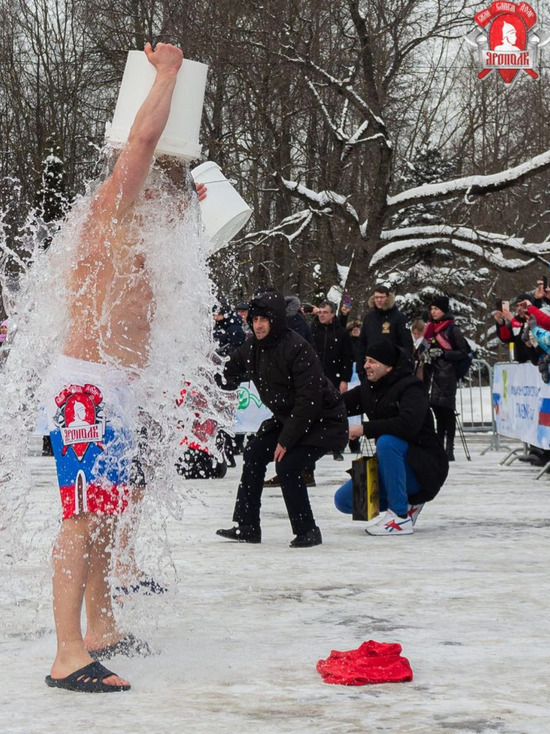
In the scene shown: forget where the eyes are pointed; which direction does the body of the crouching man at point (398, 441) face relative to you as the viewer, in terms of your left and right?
facing to the left of the viewer

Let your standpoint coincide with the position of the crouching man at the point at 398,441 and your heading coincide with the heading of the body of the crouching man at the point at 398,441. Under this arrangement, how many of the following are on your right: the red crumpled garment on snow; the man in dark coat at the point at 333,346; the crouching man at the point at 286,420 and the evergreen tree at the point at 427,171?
2

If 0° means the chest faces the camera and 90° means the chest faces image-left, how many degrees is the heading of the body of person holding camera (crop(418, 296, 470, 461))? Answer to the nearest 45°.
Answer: approximately 45°

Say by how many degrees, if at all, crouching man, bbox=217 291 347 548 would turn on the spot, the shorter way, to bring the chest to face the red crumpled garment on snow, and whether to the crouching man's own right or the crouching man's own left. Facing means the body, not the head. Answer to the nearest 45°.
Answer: approximately 45° to the crouching man's own left

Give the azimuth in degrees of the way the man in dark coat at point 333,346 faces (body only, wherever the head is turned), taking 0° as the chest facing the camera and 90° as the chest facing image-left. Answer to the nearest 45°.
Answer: approximately 45°

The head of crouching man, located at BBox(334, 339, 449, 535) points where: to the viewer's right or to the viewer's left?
to the viewer's left

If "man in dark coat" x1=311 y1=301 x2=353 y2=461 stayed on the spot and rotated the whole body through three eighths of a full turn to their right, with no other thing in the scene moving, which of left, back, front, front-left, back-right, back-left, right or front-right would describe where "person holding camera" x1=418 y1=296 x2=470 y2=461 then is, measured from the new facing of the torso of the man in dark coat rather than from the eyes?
right

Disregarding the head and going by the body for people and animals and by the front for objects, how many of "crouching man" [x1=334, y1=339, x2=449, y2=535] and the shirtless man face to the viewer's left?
1

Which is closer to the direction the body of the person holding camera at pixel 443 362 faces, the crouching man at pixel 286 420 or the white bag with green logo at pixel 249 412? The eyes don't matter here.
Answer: the crouching man
